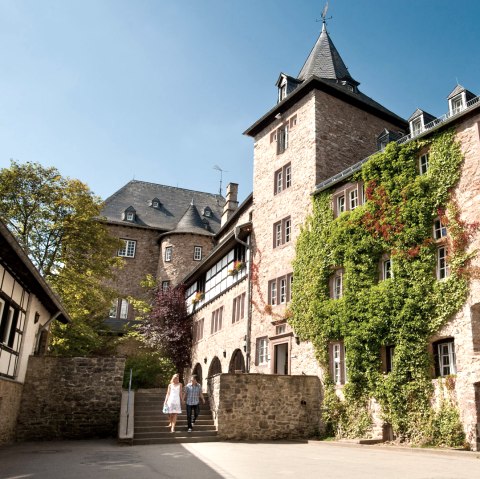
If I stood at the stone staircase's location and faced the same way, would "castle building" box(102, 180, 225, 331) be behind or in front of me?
behind

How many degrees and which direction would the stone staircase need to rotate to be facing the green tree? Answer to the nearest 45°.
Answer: approximately 135° to its right

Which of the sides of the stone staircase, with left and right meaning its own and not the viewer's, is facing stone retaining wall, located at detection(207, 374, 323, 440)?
left

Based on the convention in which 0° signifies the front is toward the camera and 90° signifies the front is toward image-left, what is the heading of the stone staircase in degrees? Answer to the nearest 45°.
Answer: approximately 0°

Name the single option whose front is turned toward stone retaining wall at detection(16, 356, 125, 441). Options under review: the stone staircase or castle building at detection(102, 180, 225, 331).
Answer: the castle building

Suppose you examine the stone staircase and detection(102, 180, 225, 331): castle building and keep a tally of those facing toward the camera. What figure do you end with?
2

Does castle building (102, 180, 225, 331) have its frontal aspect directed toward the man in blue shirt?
yes
